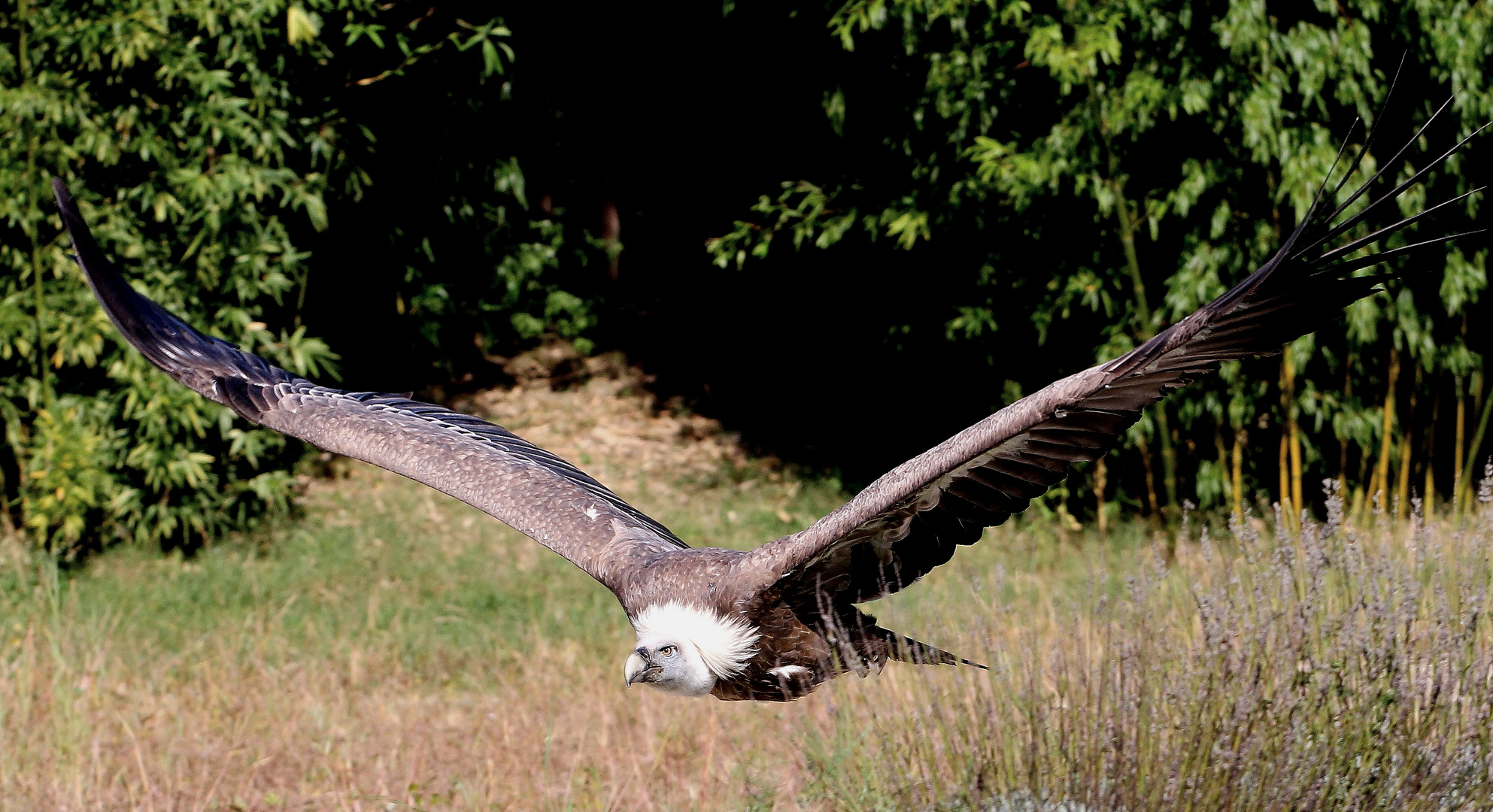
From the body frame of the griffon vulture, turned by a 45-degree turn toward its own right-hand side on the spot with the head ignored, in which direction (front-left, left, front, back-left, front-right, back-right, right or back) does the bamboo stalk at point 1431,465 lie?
back-right

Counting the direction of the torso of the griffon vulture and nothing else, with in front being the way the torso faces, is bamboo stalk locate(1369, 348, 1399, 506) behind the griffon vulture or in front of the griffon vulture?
behind

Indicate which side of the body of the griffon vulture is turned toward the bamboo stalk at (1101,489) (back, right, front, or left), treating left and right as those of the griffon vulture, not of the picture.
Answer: back

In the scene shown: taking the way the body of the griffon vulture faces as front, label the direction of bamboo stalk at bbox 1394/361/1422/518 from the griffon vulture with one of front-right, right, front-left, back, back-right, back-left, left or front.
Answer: back

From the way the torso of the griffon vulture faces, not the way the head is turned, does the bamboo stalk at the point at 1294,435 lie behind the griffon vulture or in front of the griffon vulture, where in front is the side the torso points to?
behind

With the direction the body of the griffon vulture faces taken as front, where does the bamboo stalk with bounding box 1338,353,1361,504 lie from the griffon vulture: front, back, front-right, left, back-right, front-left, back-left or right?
back

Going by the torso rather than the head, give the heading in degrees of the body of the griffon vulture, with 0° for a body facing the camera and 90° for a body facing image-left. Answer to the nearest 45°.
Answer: approximately 45°

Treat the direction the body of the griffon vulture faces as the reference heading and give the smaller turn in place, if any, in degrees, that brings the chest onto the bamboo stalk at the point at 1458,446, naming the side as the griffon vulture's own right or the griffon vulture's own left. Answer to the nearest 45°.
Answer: approximately 180°

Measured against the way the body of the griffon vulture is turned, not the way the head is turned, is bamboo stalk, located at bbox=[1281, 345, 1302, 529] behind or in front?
behind
